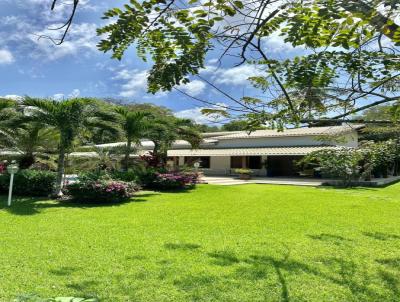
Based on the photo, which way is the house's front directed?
toward the camera

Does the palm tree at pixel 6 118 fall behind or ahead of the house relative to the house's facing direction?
ahead

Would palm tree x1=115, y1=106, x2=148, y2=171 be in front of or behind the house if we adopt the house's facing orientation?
in front
